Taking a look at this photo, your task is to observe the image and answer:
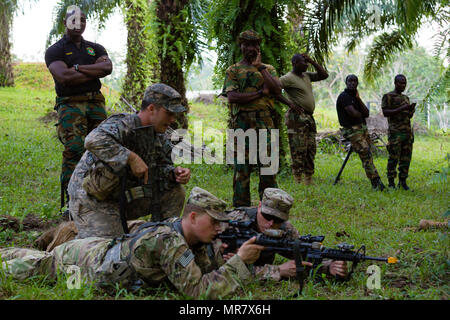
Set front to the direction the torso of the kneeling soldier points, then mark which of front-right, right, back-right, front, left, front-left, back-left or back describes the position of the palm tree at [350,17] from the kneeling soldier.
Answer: left

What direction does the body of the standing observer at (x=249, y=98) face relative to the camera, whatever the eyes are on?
toward the camera

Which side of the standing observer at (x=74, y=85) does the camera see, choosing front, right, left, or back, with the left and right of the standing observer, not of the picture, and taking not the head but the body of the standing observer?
front

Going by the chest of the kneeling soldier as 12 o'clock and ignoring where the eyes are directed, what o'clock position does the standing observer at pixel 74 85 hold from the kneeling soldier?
The standing observer is roughly at 7 o'clock from the kneeling soldier.

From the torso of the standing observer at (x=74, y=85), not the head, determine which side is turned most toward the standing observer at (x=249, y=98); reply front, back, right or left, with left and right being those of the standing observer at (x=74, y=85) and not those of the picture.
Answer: left

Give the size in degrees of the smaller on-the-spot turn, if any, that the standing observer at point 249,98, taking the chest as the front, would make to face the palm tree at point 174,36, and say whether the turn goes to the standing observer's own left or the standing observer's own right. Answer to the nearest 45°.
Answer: approximately 180°

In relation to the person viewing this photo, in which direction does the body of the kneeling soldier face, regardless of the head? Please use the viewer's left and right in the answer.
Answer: facing the viewer and to the right of the viewer

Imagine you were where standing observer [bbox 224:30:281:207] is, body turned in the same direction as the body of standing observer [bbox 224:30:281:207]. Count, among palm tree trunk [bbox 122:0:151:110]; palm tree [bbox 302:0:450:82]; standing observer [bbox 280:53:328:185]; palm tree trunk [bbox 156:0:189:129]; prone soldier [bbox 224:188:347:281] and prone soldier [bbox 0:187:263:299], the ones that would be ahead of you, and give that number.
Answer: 2

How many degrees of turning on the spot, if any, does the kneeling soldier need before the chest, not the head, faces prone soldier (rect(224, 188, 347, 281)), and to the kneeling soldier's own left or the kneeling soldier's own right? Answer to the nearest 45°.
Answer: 0° — they already face them
